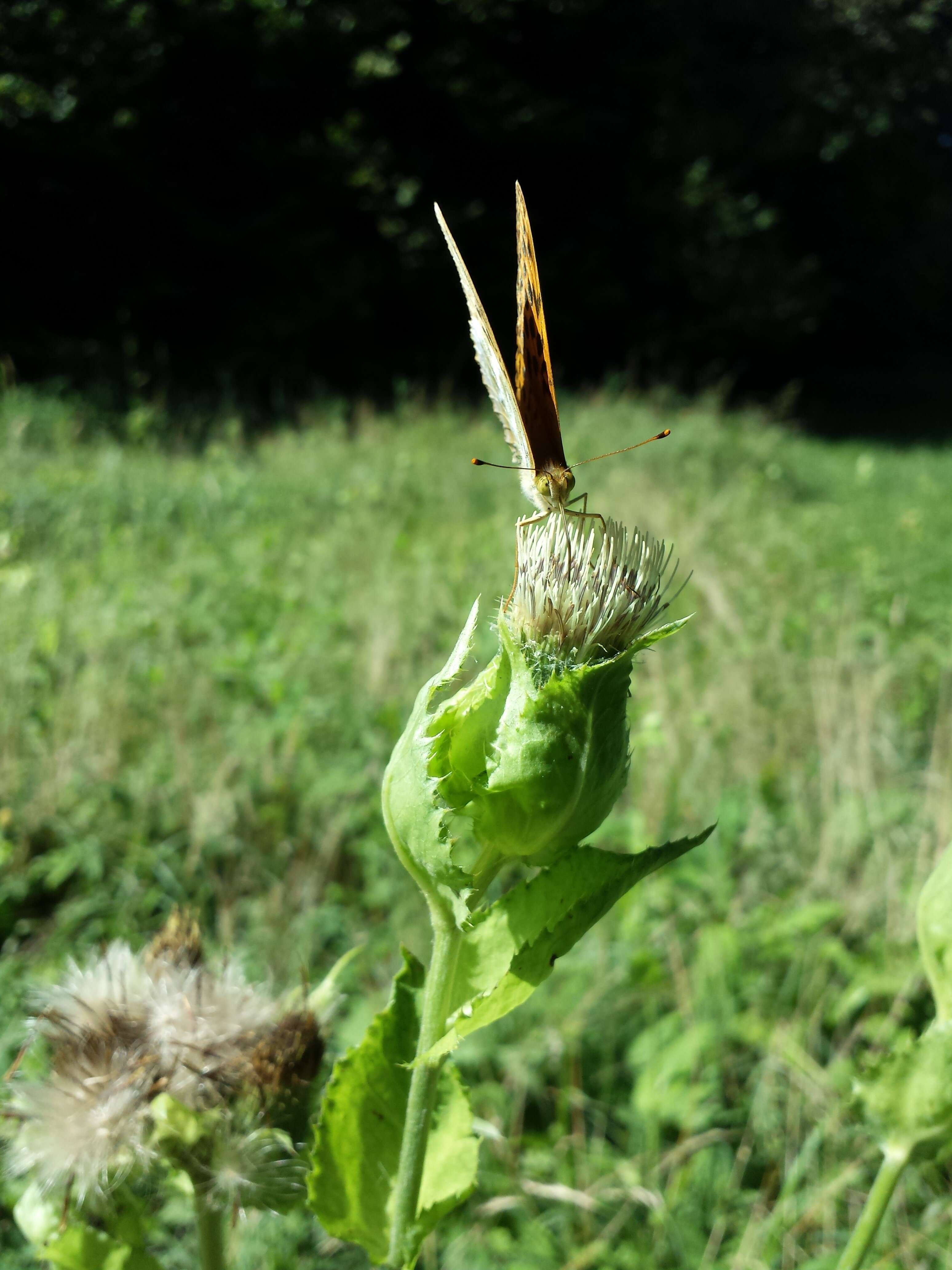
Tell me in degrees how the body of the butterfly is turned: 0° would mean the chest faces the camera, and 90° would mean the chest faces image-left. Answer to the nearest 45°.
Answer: approximately 0°
